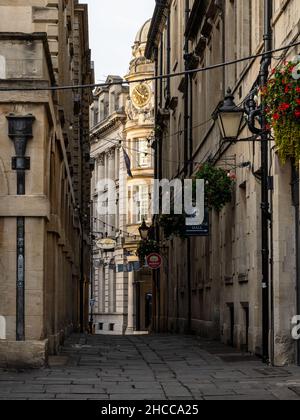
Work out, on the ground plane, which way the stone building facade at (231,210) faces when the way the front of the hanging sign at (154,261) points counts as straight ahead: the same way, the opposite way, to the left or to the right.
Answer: to the right

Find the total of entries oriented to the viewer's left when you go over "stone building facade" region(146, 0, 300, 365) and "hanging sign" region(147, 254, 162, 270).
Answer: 1

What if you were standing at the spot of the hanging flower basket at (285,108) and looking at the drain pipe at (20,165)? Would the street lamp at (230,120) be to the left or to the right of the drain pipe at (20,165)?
right

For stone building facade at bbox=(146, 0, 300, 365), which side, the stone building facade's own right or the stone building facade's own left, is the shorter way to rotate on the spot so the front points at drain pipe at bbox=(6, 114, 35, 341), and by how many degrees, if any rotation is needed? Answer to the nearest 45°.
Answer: approximately 45° to the stone building facade's own left

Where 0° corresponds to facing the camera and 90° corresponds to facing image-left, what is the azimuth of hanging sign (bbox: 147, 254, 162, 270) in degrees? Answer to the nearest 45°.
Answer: approximately 0°

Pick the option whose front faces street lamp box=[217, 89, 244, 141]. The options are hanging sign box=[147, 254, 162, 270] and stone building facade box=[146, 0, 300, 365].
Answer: the hanging sign

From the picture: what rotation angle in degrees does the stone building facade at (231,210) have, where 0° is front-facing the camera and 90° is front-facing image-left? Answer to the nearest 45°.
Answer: approximately 90°

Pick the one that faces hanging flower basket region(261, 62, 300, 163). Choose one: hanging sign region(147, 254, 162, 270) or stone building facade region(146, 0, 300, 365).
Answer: the hanging sign
